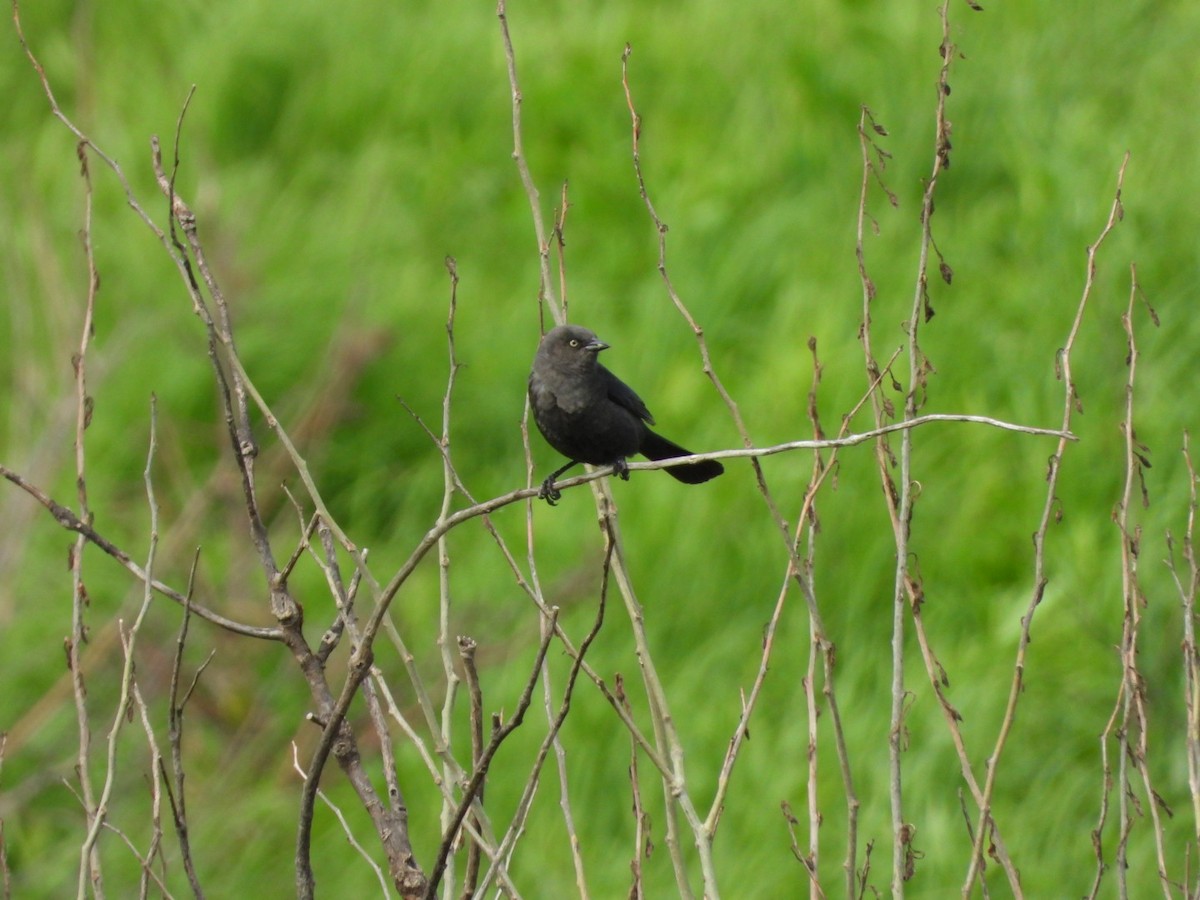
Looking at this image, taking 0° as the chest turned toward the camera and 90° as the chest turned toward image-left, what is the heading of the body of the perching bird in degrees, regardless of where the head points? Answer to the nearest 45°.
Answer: approximately 45°
